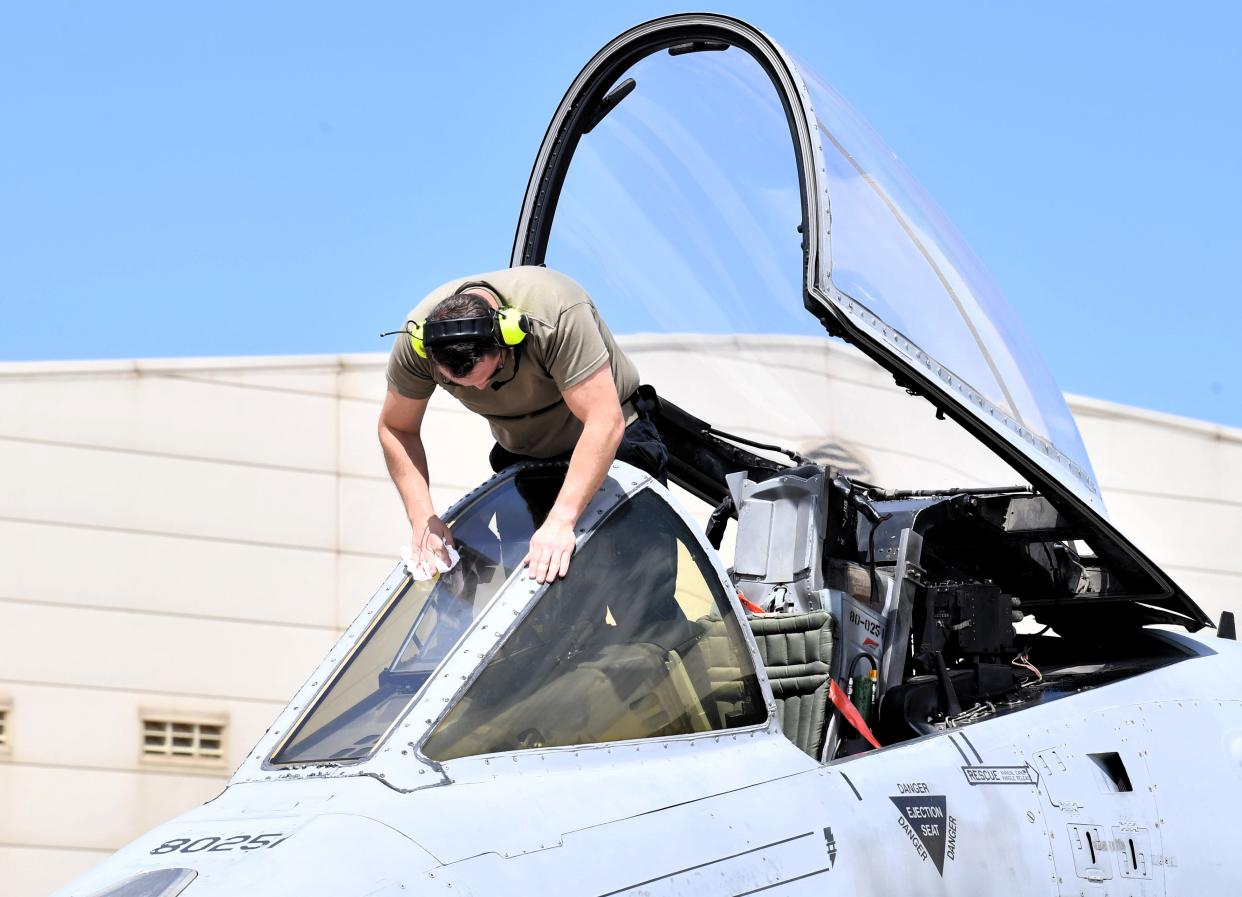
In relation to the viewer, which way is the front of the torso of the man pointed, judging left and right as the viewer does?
facing the viewer and to the left of the viewer
